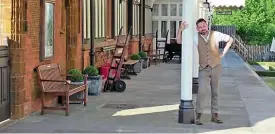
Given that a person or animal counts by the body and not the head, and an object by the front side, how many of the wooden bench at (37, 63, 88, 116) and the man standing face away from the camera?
0

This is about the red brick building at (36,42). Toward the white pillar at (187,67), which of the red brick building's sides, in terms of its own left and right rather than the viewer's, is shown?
front

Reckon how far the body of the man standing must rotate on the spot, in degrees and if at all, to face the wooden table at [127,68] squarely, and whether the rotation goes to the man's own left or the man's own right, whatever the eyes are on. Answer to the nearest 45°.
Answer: approximately 180°

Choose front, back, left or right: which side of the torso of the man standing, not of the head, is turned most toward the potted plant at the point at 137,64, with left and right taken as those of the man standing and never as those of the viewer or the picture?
back

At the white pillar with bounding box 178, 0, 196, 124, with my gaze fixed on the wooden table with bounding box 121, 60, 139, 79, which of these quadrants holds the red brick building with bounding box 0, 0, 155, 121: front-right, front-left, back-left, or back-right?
front-left

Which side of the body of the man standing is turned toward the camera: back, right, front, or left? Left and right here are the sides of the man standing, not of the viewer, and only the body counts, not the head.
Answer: front

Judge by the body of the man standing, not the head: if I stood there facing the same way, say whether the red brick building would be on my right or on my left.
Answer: on my right

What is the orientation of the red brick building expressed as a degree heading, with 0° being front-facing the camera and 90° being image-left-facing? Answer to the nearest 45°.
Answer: approximately 315°

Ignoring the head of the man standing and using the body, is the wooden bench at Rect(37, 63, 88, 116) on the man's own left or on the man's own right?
on the man's own right

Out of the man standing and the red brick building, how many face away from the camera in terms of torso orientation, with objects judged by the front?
0

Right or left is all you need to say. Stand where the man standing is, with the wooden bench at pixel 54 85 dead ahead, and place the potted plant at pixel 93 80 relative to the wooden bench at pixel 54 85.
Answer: right

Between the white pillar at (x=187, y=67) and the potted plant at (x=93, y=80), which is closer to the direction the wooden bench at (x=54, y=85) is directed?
the white pillar

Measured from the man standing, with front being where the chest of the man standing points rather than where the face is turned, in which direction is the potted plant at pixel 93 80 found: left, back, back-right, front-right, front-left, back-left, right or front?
back-right
